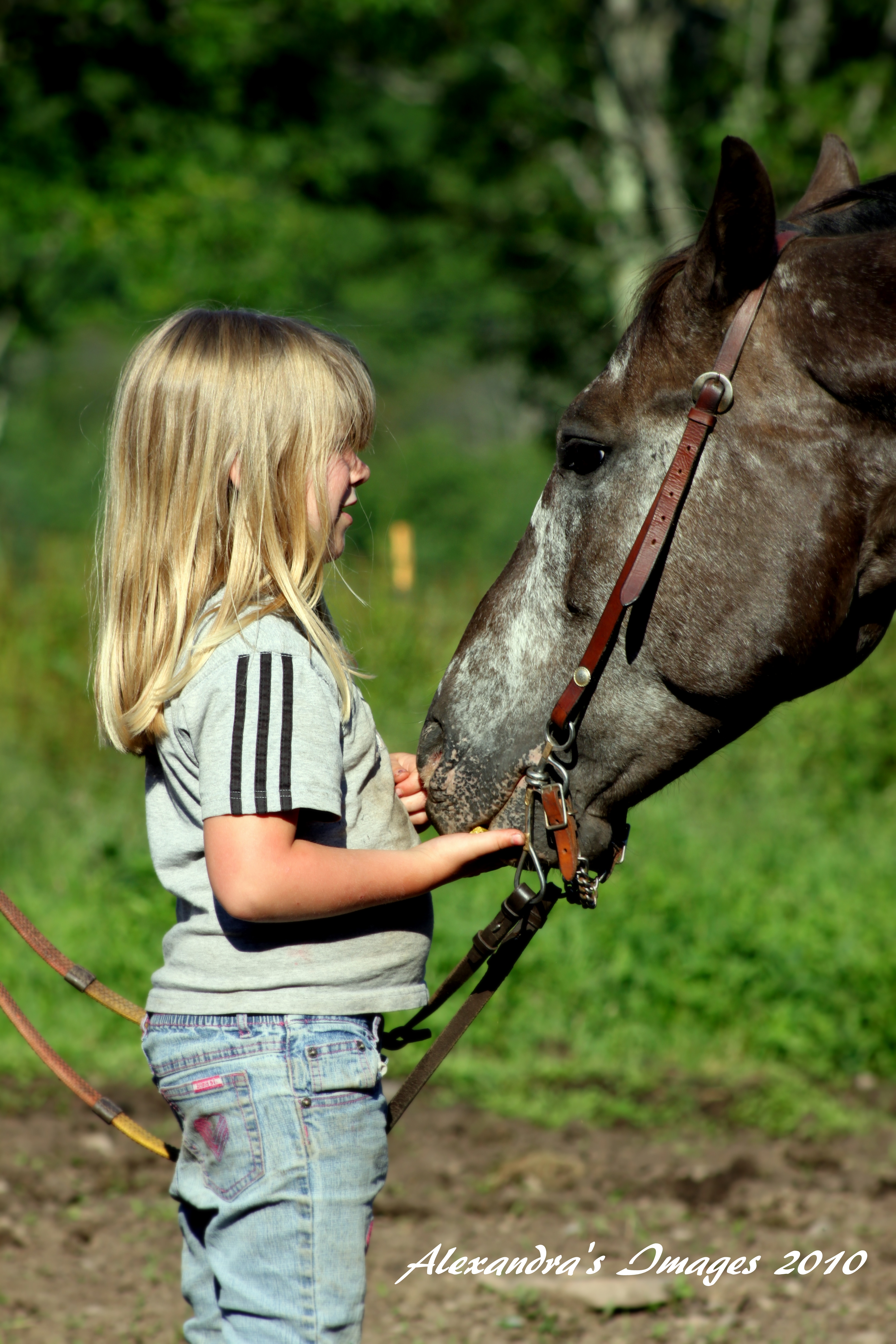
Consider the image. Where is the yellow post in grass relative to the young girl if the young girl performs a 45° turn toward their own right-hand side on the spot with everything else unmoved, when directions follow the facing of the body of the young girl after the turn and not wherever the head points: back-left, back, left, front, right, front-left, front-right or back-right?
back-left

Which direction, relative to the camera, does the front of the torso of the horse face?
to the viewer's left

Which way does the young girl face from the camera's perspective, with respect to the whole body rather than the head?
to the viewer's right

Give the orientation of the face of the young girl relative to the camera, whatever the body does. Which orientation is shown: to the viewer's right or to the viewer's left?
to the viewer's right

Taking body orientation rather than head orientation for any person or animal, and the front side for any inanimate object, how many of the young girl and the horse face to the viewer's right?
1

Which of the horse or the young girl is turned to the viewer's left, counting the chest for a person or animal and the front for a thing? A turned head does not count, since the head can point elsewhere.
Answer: the horse

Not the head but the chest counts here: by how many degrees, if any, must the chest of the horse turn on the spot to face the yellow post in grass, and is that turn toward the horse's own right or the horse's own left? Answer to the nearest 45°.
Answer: approximately 90° to the horse's own right

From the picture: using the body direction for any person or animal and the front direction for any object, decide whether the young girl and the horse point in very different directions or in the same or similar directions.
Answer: very different directions
